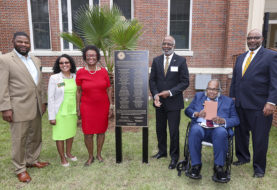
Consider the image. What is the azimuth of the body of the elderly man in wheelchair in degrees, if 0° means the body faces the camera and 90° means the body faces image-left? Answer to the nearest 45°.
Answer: approximately 0°

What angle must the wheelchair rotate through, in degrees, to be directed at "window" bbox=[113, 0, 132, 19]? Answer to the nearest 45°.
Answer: approximately 135° to its right

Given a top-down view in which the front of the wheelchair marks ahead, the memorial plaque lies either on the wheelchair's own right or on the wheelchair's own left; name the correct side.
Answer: on the wheelchair's own right
